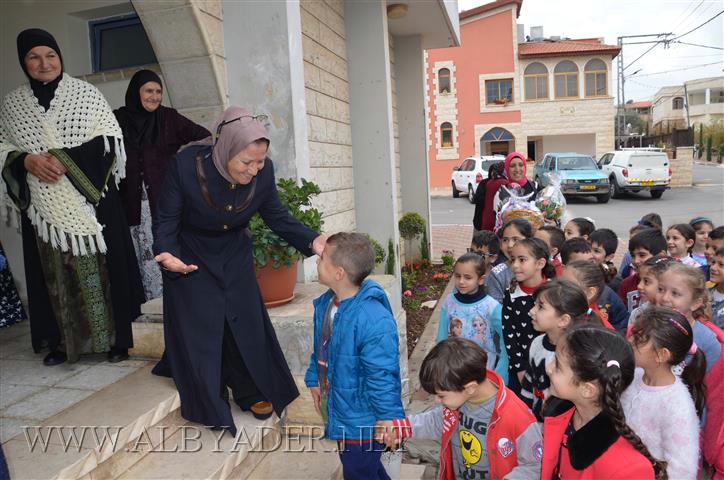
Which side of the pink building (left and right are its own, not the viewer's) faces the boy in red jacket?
front

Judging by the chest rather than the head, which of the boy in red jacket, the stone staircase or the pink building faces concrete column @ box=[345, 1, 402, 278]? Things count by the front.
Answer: the pink building

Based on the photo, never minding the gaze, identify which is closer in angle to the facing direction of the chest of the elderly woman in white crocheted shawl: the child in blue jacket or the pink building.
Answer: the child in blue jacket

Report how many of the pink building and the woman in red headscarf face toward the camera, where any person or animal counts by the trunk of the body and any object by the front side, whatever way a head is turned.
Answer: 2

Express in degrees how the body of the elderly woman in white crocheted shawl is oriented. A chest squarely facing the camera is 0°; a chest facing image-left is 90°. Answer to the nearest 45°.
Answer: approximately 0°

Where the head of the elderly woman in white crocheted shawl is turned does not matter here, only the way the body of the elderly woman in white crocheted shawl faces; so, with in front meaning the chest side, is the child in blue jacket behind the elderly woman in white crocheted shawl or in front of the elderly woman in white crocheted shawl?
in front

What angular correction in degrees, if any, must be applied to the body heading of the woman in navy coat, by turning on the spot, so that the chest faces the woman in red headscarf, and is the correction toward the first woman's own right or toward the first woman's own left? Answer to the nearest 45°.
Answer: approximately 90° to the first woman's own left

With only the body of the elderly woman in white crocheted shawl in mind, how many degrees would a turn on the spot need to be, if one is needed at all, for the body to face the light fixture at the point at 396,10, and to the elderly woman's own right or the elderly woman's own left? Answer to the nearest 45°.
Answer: approximately 135° to the elderly woman's own left

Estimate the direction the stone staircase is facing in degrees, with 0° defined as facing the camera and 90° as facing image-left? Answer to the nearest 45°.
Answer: approximately 315°
